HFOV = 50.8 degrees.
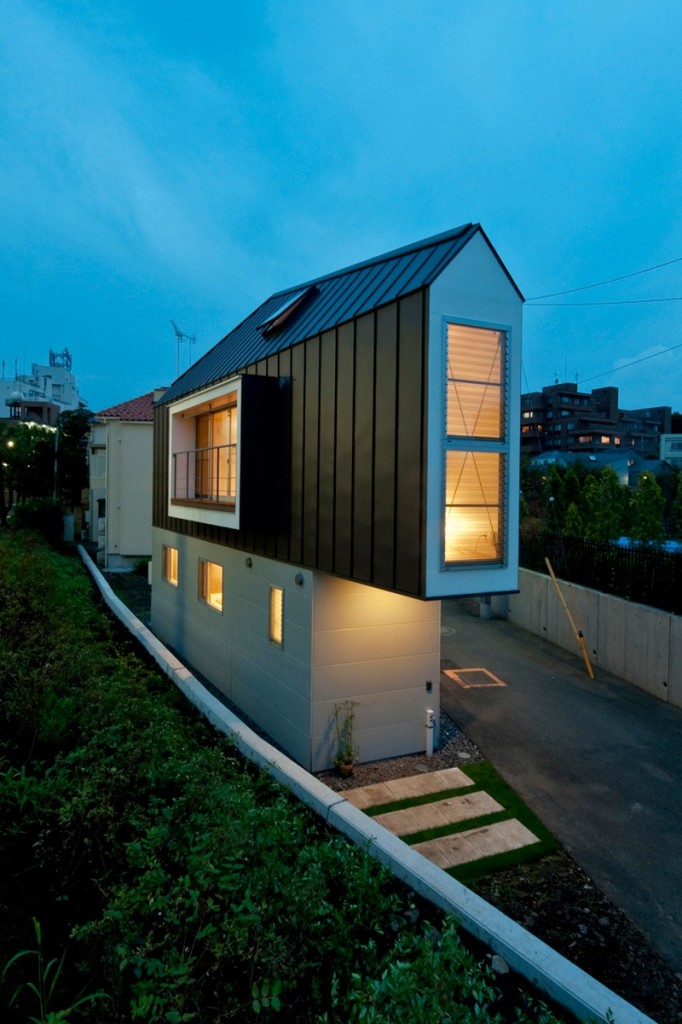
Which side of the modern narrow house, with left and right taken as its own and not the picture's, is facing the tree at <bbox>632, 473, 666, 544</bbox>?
left

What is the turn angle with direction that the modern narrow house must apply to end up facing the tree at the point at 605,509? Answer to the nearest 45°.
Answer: approximately 90° to its left

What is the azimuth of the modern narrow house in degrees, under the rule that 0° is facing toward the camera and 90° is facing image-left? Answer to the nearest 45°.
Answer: approximately 315°

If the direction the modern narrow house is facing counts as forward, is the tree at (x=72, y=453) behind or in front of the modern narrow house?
behind

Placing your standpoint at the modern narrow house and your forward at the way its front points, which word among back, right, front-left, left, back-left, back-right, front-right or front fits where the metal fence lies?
left

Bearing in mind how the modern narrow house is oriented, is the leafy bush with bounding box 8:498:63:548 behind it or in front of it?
behind

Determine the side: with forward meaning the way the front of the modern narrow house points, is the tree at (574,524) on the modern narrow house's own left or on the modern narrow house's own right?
on the modern narrow house's own left

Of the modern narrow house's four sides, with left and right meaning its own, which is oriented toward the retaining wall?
left
